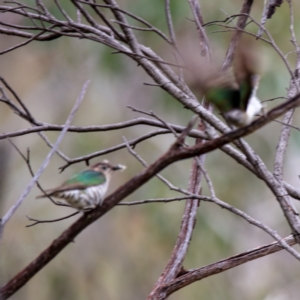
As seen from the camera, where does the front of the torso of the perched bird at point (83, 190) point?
to the viewer's right

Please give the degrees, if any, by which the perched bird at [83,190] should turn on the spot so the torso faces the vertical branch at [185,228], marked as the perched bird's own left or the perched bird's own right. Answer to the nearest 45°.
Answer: approximately 45° to the perched bird's own left
